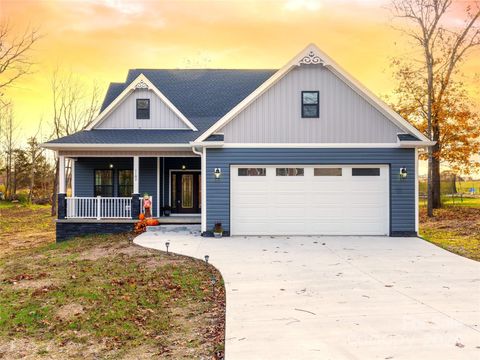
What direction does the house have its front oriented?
toward the camera

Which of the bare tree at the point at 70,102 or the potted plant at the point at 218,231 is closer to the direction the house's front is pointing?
the potted plant

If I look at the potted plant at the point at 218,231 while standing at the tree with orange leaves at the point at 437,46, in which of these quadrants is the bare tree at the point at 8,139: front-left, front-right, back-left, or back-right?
front-right

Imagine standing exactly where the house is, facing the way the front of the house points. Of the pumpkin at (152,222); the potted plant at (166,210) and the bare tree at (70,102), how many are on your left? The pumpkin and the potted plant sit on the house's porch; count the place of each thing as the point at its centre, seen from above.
0

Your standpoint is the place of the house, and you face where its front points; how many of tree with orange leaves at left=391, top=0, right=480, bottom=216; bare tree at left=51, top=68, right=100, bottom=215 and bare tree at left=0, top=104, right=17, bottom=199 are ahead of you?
0

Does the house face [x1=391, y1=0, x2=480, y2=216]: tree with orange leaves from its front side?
no

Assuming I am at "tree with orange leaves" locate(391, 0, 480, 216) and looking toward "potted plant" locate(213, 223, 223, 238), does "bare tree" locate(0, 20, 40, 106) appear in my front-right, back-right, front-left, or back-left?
front-right

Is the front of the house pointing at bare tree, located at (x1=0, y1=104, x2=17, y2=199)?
no

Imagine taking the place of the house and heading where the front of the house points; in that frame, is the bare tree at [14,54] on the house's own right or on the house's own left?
on the house's own right

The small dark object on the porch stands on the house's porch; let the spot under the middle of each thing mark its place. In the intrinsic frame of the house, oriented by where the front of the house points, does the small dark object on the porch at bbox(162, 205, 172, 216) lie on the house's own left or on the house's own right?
on the house's own right

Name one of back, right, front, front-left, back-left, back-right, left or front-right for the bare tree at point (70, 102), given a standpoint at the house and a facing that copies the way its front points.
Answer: back-right
